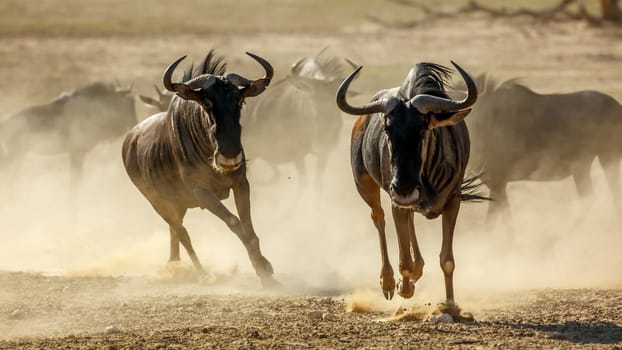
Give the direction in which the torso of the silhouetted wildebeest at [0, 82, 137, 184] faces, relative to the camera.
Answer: to the viewer's right

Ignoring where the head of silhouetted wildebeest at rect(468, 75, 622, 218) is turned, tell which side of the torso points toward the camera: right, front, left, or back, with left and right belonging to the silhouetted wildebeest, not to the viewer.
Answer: left

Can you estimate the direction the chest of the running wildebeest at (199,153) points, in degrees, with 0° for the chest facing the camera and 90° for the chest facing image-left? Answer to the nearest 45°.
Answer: approximately 315°

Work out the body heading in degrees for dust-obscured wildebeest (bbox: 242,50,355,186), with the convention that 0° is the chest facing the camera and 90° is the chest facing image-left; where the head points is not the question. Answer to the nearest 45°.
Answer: approximately 315°

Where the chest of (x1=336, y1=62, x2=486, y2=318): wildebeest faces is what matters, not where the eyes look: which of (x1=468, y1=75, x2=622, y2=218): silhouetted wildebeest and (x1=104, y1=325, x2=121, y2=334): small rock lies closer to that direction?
the small rock

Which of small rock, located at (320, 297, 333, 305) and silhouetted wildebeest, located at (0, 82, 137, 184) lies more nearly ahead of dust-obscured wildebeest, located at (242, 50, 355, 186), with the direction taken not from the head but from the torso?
the small rock
